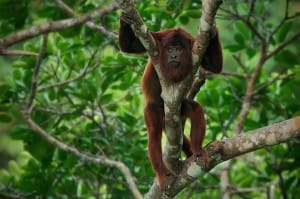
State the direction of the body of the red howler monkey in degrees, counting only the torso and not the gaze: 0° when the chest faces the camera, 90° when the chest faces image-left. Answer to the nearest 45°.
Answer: approximately 0°
